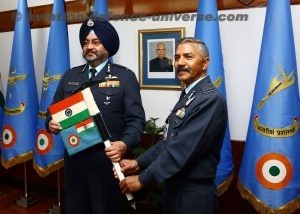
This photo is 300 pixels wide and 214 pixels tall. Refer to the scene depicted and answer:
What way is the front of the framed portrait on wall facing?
toward the camera

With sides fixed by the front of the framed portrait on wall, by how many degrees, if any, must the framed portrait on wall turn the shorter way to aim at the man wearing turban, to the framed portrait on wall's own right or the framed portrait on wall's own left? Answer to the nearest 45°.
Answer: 0° — it already faces them

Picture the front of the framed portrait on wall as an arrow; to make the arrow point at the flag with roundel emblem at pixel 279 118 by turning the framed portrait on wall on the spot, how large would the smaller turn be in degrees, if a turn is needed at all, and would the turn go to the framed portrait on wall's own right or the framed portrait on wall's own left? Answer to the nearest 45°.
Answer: approximately 45° to the framed portrait on wall's own left

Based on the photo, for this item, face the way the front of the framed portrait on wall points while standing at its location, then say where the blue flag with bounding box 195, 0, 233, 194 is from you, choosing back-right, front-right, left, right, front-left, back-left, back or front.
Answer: front-left

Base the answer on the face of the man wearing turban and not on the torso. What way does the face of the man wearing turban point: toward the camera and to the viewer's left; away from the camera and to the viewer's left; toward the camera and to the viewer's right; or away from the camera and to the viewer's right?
toward the camera and to the viewer's left

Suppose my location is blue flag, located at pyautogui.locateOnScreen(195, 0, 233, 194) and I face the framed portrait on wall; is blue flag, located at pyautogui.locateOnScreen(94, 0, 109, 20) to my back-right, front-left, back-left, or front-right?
front-left

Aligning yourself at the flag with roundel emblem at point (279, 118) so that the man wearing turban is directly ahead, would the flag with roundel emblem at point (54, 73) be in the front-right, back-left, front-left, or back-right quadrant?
front-right

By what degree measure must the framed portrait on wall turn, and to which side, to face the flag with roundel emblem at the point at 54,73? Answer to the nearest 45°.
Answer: approximately 90° to its right

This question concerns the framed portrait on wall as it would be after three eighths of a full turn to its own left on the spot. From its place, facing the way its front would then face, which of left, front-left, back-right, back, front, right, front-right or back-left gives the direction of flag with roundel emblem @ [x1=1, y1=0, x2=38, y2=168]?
back-left

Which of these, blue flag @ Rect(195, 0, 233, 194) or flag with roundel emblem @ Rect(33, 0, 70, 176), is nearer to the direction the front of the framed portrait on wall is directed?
the blue flag
